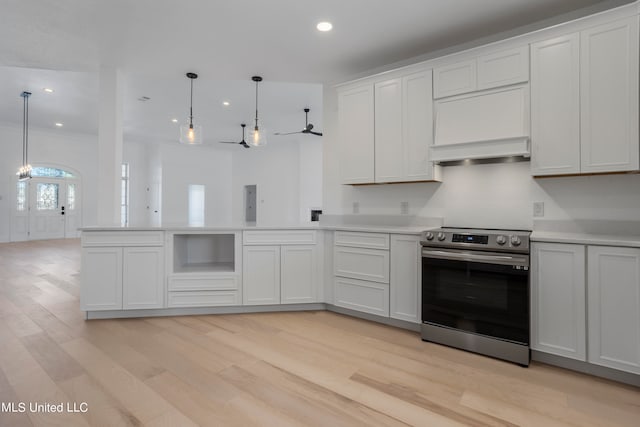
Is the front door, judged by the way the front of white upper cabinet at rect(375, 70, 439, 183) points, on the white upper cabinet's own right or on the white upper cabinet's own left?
on the white upper cabinet's own right

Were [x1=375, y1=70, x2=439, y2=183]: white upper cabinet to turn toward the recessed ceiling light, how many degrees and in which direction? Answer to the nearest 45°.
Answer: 0° — it already faces it

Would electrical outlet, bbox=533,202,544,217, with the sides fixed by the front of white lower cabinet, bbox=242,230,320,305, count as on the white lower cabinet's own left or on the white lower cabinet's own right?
on the white lower cabinet's own left

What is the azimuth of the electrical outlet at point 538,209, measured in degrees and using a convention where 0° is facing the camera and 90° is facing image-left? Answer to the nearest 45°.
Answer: approximately 0°

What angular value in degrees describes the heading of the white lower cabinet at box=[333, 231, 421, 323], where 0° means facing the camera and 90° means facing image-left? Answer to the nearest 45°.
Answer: approximately 45°

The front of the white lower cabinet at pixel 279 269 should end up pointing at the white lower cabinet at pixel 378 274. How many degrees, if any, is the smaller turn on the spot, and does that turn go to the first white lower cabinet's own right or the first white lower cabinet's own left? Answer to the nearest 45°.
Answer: approximately 45° to the first white lower cabinet's own left

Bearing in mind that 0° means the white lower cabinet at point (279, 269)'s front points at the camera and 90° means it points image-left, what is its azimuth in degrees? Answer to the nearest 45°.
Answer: approximately 0°

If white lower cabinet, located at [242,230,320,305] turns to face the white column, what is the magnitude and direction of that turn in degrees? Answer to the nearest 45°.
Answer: approximately 90° to its right
